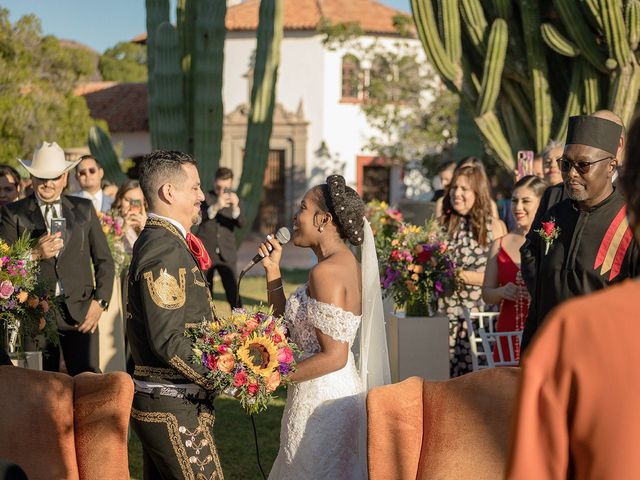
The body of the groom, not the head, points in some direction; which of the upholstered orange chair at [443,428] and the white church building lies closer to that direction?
the upholstered orange chair

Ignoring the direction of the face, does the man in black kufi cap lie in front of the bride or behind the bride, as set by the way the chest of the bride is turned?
behind

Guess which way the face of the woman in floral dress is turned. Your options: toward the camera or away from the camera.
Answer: toward the camera

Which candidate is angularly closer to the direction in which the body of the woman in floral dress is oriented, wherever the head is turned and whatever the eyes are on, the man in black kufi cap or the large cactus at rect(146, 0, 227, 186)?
the man in black kufi cap

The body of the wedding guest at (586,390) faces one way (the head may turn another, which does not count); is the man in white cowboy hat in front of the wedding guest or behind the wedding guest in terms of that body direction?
in front

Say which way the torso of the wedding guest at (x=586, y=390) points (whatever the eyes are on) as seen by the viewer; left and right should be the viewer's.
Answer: facing away from the viewer

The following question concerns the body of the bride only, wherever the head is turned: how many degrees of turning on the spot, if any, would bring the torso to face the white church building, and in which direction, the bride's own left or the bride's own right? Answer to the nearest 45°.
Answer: approximately 90° to the bride's own right

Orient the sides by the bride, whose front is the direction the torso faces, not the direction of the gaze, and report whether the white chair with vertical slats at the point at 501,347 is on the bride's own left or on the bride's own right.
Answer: on the bride's own right

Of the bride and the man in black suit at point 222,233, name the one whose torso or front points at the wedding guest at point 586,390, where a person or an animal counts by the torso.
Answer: the man in black suit

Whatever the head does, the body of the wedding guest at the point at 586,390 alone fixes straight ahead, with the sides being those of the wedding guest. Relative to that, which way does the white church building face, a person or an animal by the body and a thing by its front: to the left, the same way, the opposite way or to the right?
the opposite way

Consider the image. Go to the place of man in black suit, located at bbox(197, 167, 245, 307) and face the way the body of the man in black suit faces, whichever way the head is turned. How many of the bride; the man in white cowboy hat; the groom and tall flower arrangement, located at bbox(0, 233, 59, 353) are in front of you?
4

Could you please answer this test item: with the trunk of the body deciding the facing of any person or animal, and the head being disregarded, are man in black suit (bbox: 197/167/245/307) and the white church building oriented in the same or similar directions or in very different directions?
same or similar directions

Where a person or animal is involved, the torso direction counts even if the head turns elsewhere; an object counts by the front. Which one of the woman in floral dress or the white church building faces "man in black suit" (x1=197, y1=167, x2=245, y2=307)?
the white church building

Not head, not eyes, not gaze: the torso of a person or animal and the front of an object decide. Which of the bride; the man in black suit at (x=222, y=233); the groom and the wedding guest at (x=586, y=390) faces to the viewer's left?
the bride

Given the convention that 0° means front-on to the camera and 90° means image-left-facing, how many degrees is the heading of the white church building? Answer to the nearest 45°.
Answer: approximately 0°

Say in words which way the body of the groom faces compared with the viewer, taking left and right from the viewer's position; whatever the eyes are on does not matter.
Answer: facing to the right of the viewer
